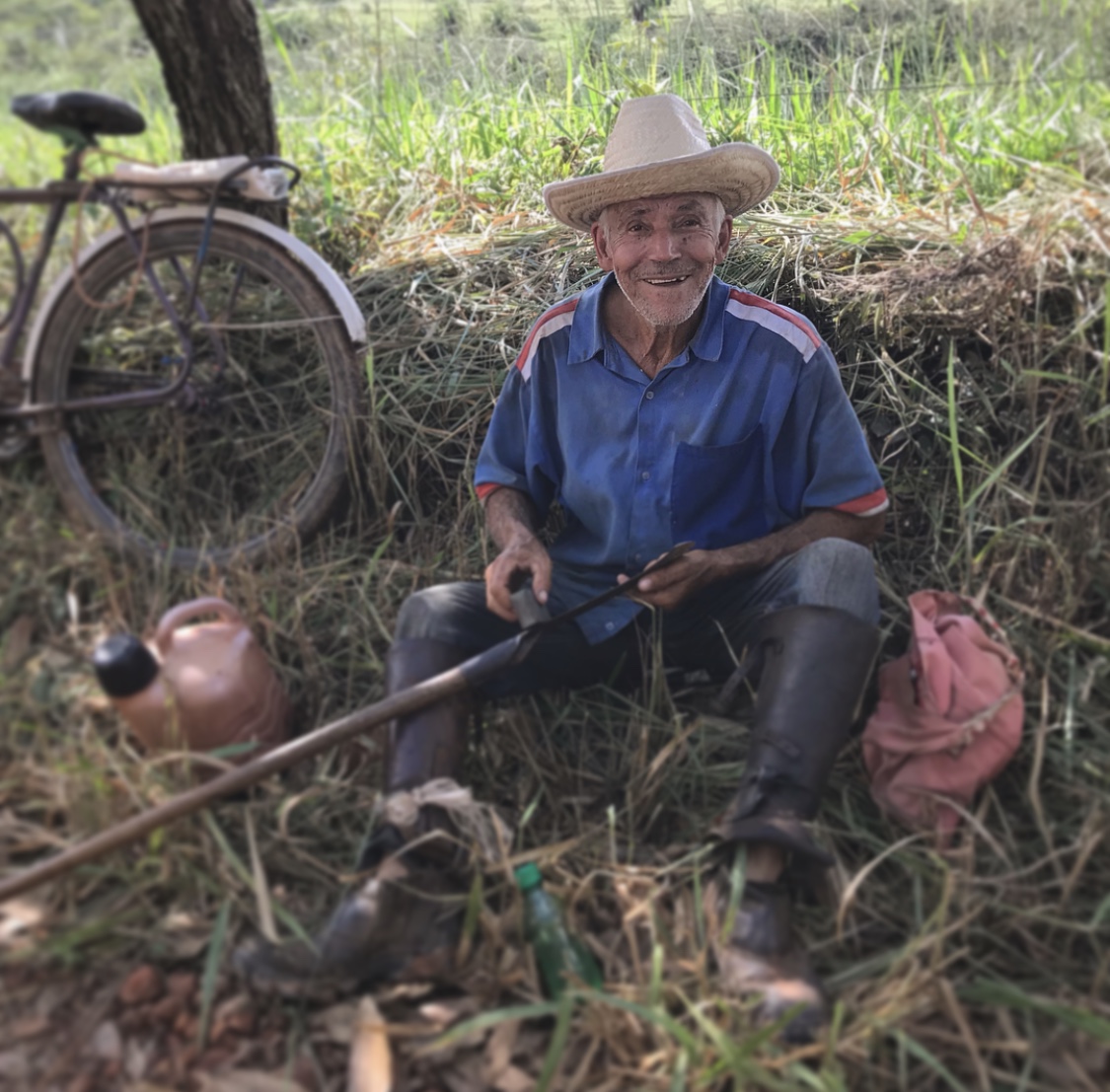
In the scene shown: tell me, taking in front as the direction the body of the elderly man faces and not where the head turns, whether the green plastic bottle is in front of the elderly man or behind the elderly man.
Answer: in front

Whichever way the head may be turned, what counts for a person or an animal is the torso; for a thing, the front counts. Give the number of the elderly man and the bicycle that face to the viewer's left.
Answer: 1

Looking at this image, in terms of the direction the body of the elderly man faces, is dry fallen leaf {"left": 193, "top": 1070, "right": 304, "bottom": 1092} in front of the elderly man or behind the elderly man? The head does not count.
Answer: in front

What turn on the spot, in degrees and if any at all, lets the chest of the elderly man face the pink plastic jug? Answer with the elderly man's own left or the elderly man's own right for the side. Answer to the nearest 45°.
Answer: approximately 90° to the elderly man's own right

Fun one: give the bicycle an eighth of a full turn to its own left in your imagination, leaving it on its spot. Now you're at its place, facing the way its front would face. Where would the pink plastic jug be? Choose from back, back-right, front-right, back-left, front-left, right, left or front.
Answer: front-left

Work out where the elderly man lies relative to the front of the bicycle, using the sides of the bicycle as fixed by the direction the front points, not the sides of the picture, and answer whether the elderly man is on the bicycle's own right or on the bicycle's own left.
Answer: on the bicycle's own left

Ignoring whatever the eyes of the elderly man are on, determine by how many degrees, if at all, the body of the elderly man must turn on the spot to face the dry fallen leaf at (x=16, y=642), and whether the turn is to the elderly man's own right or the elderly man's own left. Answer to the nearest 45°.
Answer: approximately 90° to the elderly man's own right

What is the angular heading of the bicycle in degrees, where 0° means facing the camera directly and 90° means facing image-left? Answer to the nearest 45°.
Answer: approximately 90°

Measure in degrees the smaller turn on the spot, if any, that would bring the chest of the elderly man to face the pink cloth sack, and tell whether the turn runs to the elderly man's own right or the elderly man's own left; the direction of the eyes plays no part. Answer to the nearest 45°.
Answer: approximately 45° to the elderly man's own left

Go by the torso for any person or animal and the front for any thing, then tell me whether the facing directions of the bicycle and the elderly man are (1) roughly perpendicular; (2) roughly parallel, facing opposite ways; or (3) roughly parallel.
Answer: roughly perpendicular

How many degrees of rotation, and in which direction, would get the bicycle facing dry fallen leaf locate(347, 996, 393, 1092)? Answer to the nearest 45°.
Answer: approximately 90° to its left
